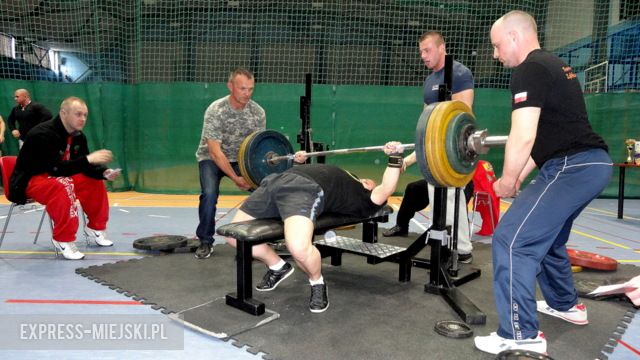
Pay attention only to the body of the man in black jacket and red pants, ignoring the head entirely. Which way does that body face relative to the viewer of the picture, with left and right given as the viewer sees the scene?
facing the viewer and to the right of the viewer

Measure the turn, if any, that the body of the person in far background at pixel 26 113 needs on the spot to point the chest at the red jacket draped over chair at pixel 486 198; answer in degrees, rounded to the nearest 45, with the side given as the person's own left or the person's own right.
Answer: approximately 90° to the person's own left

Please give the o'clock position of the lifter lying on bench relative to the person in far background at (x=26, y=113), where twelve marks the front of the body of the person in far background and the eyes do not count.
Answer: The lifter lying on bench is roughly at 10 o'clock from the person in far background.

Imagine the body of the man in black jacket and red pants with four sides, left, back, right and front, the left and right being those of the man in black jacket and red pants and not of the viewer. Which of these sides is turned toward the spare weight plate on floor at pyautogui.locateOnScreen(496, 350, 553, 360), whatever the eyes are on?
front

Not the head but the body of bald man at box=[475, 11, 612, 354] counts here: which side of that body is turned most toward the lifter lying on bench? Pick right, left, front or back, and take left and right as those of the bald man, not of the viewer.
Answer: front

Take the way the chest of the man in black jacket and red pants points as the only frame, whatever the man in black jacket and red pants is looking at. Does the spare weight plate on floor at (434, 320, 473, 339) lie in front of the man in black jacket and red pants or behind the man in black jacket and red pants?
in front

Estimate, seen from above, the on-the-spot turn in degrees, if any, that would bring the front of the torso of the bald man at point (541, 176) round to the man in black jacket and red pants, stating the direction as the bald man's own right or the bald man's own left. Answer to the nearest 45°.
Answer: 0° — they already face them

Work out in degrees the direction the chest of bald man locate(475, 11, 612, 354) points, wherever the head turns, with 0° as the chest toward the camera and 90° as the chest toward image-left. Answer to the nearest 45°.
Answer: approximately 90°

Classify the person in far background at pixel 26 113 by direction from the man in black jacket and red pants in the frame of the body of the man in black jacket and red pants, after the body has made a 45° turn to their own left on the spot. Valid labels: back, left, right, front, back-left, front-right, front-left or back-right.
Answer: left

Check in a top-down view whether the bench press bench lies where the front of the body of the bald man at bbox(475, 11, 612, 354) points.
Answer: yes

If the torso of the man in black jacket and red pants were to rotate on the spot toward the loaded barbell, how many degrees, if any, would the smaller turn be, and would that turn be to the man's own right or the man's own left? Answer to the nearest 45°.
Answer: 0° — they already face it

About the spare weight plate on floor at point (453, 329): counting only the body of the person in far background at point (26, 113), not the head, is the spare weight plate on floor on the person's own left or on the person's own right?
on the person's own left

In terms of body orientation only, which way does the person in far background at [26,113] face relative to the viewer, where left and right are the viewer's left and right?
facing the viewer and to the left of the viewer

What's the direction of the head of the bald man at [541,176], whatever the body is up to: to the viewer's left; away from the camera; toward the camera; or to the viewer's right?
to the viewer's left

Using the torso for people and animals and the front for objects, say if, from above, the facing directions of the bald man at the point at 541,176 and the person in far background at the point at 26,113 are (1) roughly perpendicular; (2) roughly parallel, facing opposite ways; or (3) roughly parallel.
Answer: roughly perpendicular
